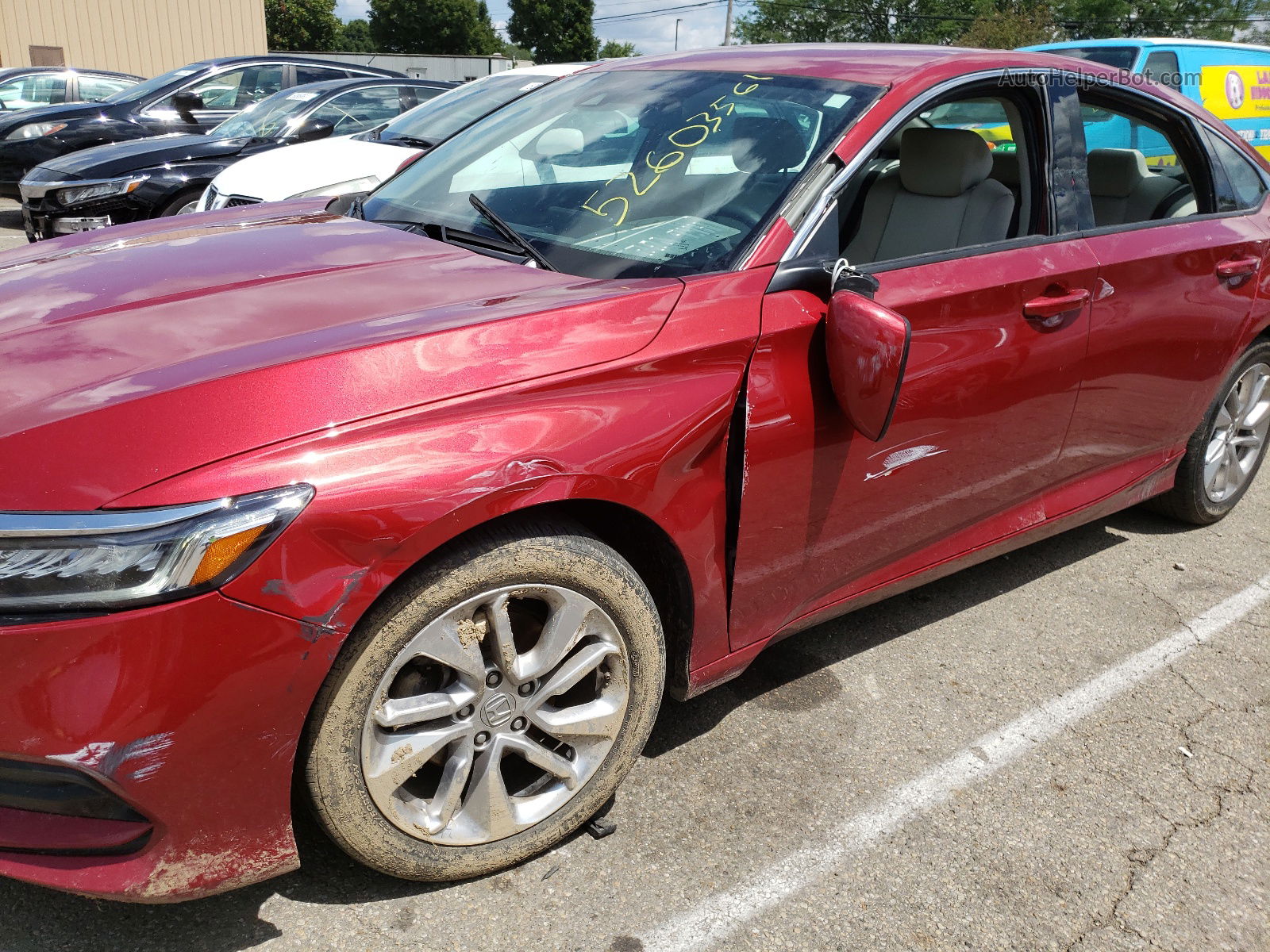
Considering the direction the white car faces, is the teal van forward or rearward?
rearward

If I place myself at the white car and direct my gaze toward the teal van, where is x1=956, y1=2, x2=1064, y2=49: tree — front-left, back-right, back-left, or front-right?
front-left

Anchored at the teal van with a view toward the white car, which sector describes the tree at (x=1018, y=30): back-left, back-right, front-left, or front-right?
back-right

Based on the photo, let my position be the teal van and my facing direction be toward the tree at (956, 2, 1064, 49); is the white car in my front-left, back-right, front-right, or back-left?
back-left

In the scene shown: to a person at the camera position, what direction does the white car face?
facing the viewer and to the left of the viewer

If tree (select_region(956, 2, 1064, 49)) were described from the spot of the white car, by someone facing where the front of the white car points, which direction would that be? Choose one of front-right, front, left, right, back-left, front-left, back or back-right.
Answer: back
